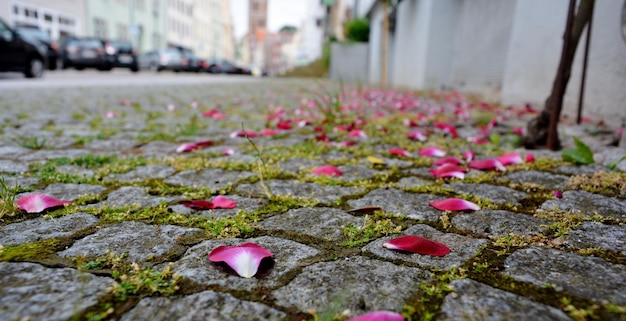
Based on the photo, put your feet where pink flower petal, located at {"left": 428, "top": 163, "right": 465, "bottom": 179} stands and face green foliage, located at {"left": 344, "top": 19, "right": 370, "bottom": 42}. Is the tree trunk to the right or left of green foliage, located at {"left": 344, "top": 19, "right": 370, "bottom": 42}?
right

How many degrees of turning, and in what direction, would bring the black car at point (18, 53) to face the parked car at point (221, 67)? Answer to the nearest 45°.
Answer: approximately 45° to its left

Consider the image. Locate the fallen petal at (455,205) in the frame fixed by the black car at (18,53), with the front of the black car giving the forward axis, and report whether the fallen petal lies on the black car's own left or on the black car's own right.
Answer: on the black car's own right

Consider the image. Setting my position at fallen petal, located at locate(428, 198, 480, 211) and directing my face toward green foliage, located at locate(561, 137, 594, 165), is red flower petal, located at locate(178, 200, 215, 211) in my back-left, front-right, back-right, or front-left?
back-left
